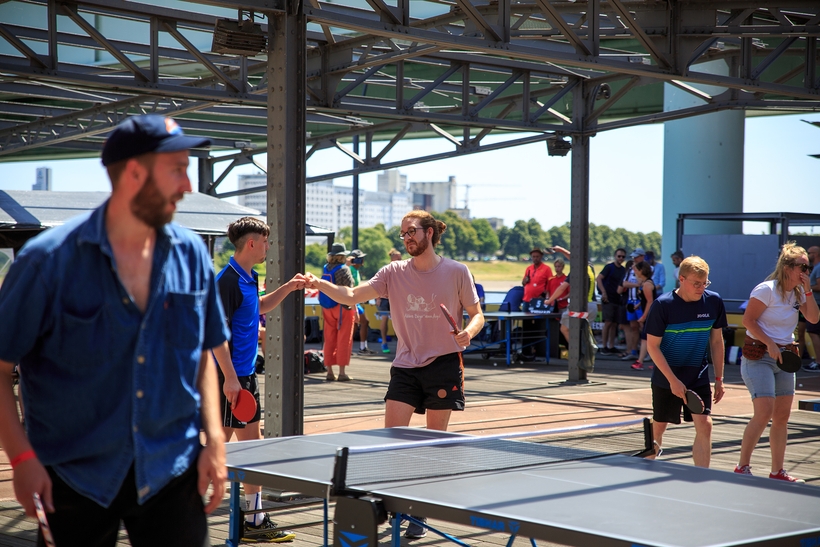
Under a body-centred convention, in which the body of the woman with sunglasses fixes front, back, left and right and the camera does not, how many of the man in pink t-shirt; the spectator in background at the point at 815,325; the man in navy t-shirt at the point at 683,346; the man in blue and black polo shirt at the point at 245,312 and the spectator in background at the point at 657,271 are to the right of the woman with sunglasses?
3

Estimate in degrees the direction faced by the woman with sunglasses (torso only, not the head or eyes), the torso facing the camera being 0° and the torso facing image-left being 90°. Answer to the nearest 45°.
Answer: approximately 315°

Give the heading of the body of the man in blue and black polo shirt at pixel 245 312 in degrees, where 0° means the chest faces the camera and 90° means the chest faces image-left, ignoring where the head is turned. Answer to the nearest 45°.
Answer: approximately 270°

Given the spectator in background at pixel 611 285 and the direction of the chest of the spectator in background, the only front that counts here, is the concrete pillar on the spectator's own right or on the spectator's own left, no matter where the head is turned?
on the spectator's own left

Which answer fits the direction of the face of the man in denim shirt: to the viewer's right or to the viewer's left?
to the viewer's right

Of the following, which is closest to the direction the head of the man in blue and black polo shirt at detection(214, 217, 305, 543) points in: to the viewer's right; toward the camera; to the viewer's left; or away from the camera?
to the viewer's right

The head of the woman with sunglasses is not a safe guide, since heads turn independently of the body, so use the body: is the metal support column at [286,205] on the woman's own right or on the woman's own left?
on the woman's own right

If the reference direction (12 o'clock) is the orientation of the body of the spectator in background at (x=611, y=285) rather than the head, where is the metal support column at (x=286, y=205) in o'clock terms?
The metal support column is roughly at 2 o'clock from the spectator in background.

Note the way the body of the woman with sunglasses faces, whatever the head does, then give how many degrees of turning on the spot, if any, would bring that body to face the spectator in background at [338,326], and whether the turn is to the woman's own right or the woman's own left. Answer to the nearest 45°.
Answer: approximately 180°
